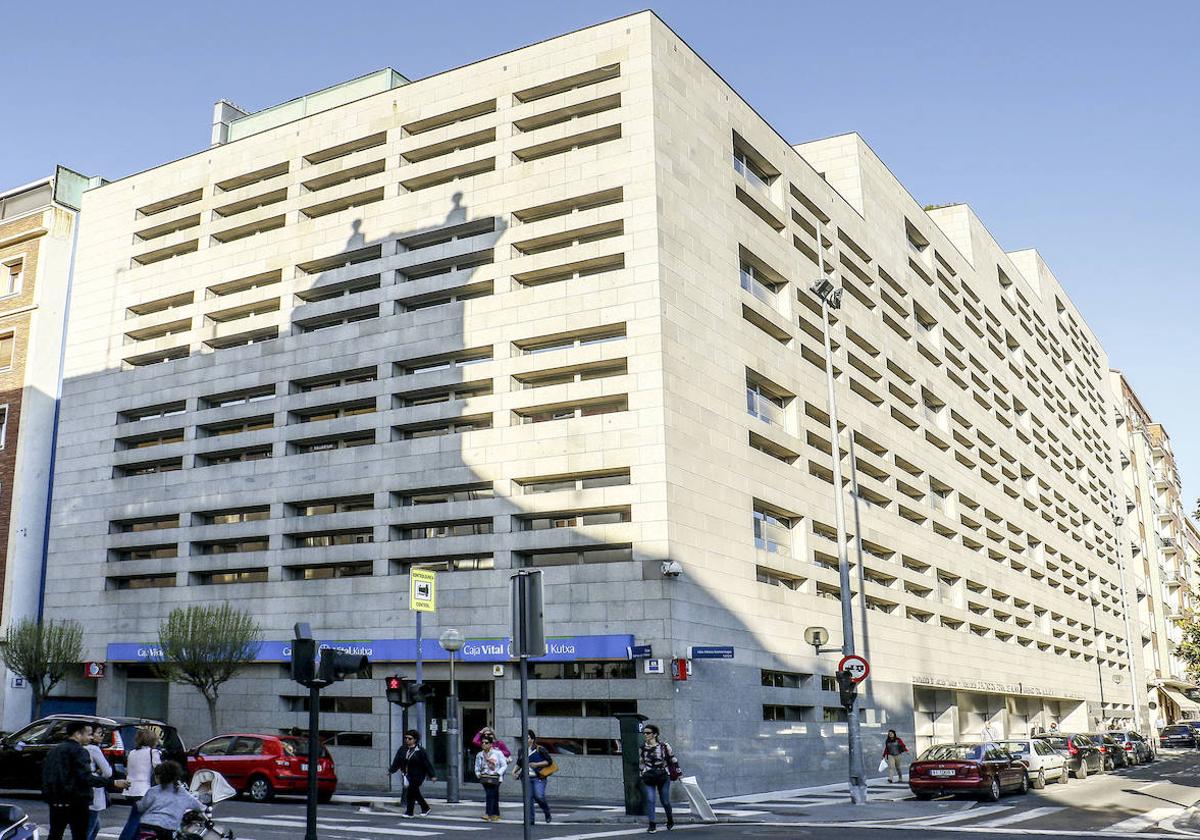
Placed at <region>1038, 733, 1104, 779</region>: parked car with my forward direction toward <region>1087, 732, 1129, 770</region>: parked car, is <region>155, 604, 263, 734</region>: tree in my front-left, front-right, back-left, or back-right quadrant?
back-left

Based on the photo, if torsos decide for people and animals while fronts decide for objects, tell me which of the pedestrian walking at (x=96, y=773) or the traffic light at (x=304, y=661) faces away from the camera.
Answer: the traffic light

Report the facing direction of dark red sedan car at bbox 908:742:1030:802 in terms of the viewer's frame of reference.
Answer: facing away from the viewer and to the right of the viewer

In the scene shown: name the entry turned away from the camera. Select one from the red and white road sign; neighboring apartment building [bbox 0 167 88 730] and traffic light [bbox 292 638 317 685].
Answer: the traffic light

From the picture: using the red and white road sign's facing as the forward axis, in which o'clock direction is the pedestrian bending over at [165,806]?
The pedestrian bending over is roughly at 1 o'clock from the red and white road sign.

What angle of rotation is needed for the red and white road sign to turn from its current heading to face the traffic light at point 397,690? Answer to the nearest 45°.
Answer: approximately 90° to its right

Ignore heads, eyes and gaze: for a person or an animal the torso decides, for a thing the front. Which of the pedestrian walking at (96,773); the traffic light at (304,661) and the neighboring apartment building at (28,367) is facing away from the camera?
the traffic light

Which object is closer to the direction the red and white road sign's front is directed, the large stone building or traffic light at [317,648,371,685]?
the traffic light

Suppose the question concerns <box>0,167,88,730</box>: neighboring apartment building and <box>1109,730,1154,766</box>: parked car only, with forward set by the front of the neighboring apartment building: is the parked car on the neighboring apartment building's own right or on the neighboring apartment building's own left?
on the neighboring apartment building's own left

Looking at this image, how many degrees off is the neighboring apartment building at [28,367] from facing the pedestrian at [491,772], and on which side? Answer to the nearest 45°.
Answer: approximately 45° to its left
